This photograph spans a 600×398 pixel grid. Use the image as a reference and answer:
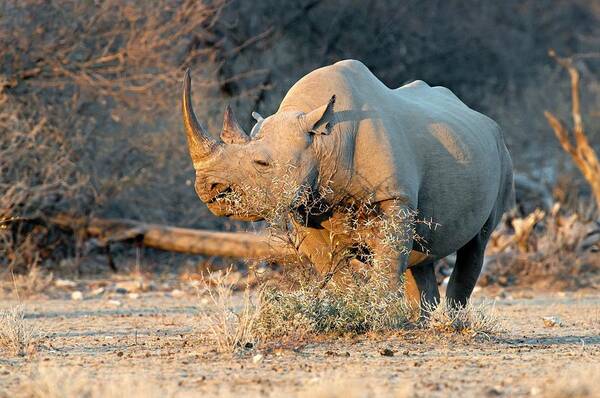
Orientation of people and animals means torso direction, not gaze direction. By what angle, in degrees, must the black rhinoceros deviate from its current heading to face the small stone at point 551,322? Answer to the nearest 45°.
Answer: approximately 180°

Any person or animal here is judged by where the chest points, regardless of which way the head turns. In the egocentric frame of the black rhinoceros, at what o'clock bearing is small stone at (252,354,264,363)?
The small stone is roughly at 11 o'clock from the black rhinoceros.

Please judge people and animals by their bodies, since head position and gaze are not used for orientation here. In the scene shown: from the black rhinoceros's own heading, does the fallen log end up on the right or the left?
on its right

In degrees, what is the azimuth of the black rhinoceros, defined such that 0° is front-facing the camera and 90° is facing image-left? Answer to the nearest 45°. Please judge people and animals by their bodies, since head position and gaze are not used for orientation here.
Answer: approximately 45°
